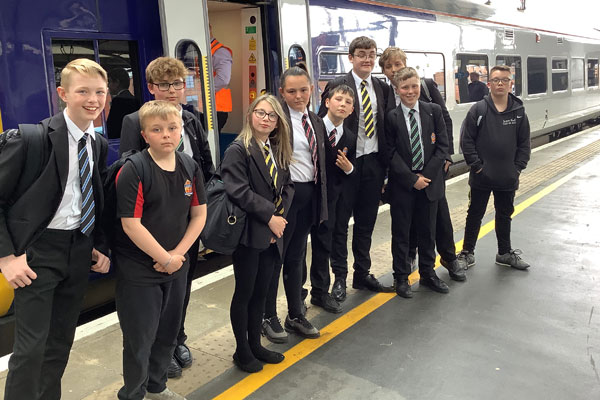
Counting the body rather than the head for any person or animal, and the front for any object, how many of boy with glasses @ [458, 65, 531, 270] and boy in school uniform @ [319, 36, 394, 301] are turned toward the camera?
2

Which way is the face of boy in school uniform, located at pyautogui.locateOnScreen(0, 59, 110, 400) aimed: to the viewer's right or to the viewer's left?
to the viewer's right

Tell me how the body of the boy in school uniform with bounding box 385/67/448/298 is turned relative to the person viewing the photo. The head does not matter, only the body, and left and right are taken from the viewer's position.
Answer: facing the viewer

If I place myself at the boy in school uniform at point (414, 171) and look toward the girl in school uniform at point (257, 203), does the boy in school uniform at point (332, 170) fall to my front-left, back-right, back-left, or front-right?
front-right

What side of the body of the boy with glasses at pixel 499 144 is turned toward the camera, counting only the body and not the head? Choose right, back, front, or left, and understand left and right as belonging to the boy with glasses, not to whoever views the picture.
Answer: front

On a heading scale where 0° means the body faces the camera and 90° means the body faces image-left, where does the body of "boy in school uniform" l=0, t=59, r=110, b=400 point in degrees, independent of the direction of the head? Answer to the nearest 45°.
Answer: approximately 315°

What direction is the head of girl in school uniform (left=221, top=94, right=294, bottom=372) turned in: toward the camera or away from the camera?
toward the camera

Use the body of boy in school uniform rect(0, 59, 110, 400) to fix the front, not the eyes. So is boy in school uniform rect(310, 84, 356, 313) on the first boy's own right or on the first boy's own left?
on the first boy's own left

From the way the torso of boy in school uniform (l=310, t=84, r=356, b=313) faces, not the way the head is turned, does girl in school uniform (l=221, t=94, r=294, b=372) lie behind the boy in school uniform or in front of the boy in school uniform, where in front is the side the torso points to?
in front

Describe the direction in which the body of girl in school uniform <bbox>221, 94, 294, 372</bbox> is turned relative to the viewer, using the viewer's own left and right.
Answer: facing the viewer and to the right of the viewer

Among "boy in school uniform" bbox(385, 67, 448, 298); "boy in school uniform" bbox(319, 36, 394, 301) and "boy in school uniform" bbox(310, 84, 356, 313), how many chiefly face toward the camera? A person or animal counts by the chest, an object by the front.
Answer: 3

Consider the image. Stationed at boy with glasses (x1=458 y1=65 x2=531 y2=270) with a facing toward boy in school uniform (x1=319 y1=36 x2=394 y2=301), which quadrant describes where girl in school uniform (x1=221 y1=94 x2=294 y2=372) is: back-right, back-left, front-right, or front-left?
front-left

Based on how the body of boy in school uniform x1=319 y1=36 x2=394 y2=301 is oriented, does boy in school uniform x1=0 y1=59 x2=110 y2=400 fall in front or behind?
in front

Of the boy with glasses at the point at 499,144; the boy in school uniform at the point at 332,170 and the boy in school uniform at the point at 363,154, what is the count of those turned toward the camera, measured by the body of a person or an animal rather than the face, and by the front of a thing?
3
